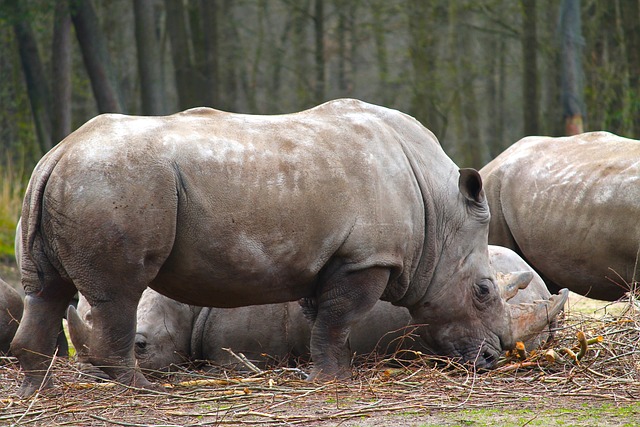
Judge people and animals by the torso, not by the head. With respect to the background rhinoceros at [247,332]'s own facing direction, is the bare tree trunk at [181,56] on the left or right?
on its right

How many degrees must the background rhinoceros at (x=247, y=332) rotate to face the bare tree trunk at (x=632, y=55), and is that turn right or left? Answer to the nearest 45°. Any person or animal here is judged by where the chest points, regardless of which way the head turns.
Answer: approximately 135° to its right

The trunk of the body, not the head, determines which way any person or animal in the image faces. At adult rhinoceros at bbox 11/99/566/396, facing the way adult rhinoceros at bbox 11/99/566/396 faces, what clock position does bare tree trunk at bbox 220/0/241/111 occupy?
The bare tree trunk is roughly at 9 o'clock from the adult rhinoceros.

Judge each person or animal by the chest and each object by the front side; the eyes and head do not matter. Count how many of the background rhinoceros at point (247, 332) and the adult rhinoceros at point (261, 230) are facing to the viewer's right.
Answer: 1

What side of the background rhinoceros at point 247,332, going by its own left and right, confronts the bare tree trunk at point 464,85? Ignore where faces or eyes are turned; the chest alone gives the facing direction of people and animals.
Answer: right

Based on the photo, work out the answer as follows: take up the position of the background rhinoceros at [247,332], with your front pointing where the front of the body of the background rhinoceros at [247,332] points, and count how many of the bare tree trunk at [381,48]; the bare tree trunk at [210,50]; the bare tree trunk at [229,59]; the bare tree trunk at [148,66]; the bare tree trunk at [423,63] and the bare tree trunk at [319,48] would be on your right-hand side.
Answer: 6

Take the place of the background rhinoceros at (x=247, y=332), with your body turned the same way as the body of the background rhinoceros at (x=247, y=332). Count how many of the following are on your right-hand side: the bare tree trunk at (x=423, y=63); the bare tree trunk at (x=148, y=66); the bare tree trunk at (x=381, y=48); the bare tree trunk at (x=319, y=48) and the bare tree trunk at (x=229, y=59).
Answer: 5

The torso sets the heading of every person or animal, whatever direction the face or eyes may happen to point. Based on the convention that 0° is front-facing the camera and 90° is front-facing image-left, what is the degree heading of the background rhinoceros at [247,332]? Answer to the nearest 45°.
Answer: approximately 90°

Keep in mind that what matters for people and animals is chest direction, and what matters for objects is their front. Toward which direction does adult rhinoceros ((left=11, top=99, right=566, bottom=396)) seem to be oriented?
to the viewer's right

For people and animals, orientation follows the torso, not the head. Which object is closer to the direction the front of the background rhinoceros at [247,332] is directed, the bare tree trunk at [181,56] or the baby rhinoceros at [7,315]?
the baby rhinoceros

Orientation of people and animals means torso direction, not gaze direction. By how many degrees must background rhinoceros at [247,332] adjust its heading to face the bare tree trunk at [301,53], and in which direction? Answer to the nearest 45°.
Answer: approximately 90° to its right

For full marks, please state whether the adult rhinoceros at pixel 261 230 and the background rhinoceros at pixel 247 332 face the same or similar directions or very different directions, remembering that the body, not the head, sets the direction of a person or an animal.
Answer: very different directions

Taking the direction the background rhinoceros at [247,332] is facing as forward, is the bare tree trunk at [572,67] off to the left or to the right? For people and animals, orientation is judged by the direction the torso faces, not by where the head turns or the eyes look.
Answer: on its right
